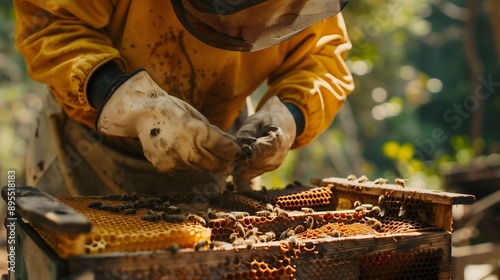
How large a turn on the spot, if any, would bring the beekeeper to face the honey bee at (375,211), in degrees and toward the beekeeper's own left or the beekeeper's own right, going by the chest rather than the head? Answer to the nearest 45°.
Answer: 0° — they already face it

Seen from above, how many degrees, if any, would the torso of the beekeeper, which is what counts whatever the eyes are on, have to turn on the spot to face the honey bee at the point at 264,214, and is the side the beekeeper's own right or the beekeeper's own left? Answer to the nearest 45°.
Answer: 0° — they already face it

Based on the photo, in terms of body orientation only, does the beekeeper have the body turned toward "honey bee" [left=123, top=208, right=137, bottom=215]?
no

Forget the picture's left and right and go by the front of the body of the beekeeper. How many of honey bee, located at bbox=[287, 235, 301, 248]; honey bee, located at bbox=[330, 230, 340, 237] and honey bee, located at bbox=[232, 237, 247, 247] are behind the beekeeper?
0

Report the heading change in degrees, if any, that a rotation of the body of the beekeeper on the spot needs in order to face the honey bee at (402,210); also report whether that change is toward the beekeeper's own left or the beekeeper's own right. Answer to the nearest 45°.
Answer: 0° — they already face it

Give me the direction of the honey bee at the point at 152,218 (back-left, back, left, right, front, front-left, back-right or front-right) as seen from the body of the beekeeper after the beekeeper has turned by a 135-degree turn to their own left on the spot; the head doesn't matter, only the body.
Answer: back

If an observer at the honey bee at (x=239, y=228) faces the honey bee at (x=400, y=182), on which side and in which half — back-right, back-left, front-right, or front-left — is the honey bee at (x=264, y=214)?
front-left

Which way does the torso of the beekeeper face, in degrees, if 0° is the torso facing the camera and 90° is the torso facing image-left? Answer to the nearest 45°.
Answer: approximately 315°

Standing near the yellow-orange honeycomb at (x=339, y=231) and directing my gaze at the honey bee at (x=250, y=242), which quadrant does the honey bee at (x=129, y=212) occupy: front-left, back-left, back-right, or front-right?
front-right

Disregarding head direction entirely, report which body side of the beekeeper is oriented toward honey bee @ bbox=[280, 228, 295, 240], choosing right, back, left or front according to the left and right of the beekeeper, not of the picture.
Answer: front

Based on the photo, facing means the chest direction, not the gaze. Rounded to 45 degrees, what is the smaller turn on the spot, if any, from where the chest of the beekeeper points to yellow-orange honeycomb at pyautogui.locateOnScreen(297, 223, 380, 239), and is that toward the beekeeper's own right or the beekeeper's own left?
0° — they already face it

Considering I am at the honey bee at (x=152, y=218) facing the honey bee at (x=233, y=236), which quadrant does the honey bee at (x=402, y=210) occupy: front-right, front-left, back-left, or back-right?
front-left

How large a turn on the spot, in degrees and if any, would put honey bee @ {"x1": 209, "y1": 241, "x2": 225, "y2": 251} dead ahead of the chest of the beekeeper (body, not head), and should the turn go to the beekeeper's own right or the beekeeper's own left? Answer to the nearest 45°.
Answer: approximately 45° to the beekeeper's own right
